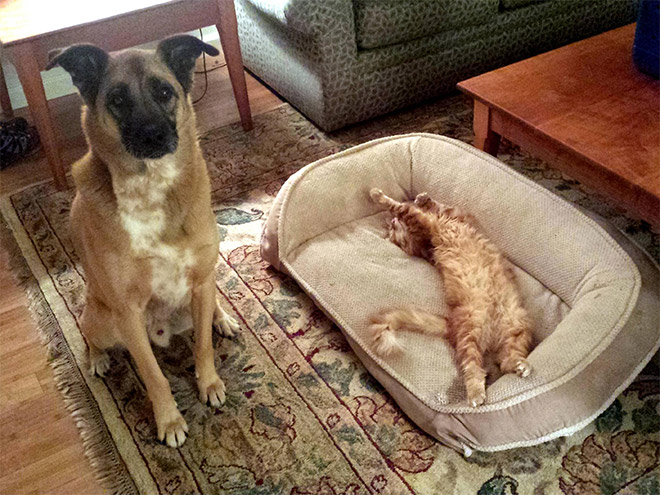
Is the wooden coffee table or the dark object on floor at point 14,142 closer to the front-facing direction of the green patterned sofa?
the wooden coffee table

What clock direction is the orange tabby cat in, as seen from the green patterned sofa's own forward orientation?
The orange tabby cat is roughly at 1 o'clock from the green patterned sofa.

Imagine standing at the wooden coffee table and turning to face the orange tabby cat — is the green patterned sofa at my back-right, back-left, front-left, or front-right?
back-right

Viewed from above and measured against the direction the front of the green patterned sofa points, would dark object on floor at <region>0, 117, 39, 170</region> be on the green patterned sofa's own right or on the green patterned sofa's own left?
on the green patterned sofa's own right

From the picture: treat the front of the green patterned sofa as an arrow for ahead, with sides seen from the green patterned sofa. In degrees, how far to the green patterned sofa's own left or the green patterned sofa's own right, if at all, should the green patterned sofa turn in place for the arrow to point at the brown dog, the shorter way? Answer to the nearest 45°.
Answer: approximately 45° to the green patterned sofa's own right

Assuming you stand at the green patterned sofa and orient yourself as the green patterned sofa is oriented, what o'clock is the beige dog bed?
The beige dog bed is roughly at 1 o'clock from the green patterned sofa.

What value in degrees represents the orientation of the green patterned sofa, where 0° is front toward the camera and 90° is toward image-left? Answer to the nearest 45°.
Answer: approximately 315°
